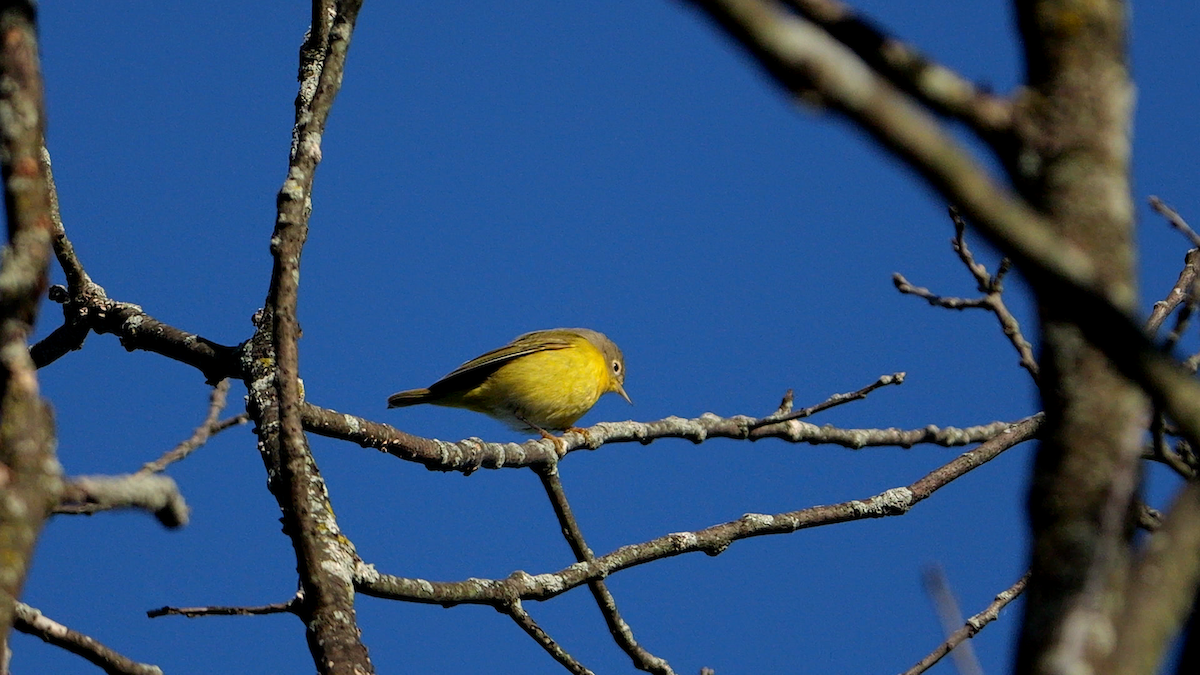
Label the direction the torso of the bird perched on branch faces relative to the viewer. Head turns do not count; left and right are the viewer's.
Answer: facing to the right of the viewer

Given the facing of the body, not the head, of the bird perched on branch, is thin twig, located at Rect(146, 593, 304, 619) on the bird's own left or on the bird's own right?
on the bird's own right
